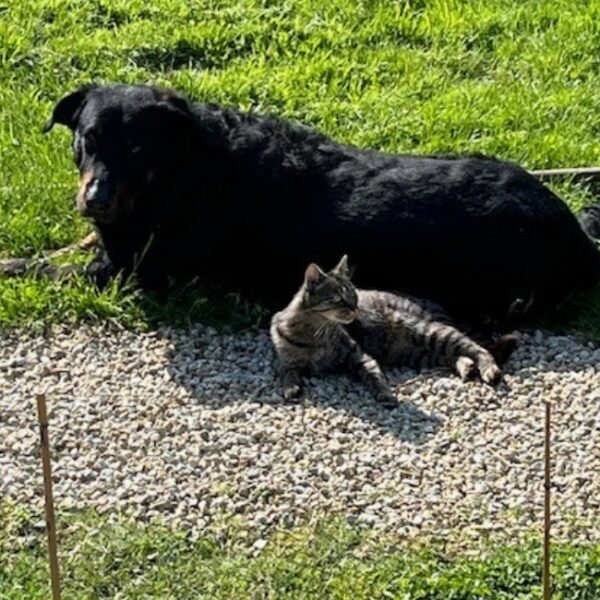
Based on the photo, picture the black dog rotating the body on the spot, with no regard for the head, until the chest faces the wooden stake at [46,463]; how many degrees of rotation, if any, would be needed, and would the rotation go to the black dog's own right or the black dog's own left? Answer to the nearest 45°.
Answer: approximately 90° to the black dog's own left

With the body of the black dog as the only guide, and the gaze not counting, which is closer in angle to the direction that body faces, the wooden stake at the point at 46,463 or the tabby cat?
the wooden stake

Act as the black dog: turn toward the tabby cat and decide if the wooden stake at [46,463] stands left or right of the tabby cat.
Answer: right

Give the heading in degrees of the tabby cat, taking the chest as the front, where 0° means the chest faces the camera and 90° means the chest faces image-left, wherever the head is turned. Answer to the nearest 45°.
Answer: approximately 45°

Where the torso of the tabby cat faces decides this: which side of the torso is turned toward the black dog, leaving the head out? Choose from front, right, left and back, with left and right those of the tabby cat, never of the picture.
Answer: right

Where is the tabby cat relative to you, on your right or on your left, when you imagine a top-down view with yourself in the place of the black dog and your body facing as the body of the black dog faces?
on your left

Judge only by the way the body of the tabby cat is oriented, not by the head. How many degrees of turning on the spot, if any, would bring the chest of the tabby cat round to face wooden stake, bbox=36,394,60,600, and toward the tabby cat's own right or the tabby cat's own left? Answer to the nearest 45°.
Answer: approximately 45° to the tabby cat's own left

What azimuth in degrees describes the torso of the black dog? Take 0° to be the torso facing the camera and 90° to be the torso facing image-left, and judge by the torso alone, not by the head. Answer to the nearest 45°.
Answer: approximately 90°
